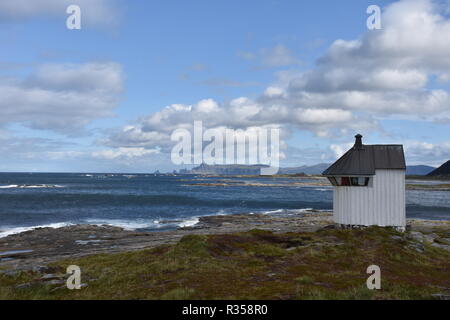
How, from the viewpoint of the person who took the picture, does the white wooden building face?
facing to the left of the viewer
